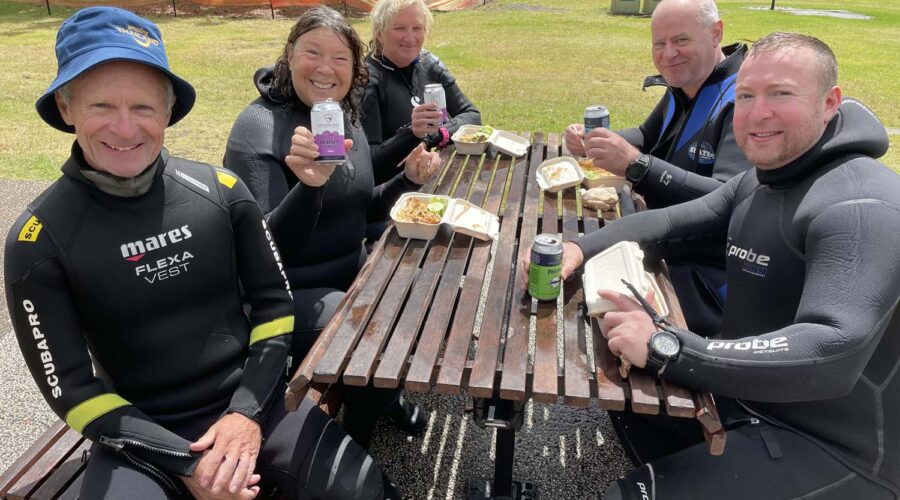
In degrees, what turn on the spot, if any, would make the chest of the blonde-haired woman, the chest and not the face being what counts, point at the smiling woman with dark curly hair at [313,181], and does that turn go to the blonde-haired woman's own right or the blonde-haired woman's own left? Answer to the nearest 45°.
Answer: approximately 45° to the blonde-haired woman's own right

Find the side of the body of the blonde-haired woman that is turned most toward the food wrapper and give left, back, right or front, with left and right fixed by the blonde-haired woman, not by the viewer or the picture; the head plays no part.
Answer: front

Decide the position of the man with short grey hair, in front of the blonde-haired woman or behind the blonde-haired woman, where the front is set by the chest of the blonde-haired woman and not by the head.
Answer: in front

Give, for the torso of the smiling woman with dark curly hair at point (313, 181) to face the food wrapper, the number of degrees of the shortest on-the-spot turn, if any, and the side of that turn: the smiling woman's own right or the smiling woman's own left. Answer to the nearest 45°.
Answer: approximately 45° to the smiling woman's own left

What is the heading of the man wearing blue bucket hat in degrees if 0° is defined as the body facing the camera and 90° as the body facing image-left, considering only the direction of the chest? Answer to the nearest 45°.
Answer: approximately 0°

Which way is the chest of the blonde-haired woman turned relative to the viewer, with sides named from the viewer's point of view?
facing the viewer and to the right of the viewer

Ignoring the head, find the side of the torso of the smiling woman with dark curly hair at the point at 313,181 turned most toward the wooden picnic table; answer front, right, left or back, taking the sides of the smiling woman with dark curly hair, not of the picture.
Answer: front

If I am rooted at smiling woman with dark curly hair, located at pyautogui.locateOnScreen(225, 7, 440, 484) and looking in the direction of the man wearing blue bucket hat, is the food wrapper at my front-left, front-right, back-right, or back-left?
back-left
